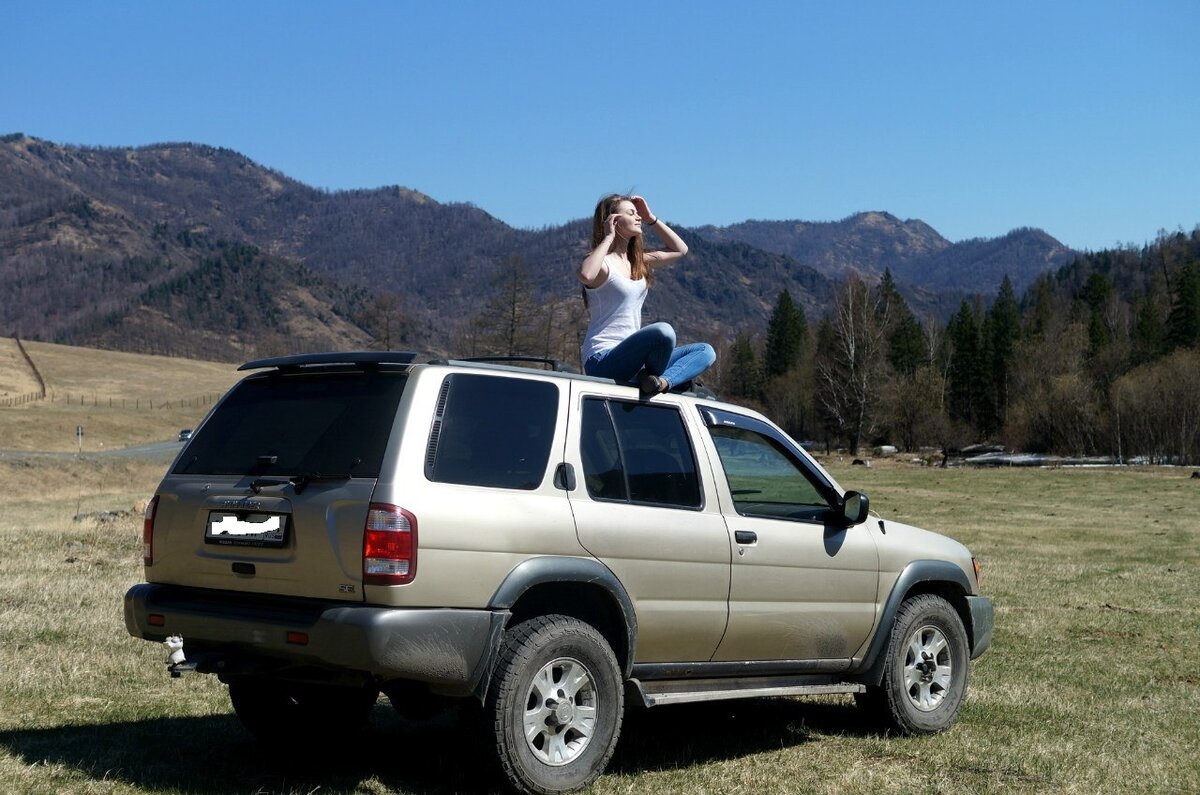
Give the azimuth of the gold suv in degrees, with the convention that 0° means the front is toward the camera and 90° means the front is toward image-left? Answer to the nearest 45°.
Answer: approximately 225°

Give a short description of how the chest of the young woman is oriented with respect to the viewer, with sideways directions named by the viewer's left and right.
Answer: facing the viewer and to the right of the viewer
